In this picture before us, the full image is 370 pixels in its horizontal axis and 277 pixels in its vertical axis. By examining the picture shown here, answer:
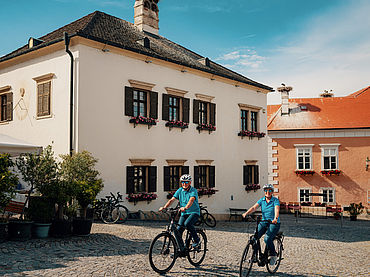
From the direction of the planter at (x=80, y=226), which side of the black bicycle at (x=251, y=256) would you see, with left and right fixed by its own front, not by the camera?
right

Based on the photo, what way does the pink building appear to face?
toward the camera

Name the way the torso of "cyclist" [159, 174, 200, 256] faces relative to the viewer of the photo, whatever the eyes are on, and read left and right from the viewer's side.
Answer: facing the viewer and to the left of the viewer

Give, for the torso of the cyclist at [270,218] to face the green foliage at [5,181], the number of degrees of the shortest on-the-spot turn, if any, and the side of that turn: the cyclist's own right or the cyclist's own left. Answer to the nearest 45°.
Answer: approximately 45° to the cyclist's own right

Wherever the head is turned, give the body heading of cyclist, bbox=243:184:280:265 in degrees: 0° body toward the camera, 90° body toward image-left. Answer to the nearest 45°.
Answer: approximately 45°

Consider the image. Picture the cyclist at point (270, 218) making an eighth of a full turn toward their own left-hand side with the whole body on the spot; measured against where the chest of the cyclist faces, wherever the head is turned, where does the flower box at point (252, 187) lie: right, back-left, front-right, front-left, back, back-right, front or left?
back

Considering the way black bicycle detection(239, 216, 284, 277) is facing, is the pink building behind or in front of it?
behind

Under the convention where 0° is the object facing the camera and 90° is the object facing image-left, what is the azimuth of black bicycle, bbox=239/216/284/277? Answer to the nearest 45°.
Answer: approximately 45°

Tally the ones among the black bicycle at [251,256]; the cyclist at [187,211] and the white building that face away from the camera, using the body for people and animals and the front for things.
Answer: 0

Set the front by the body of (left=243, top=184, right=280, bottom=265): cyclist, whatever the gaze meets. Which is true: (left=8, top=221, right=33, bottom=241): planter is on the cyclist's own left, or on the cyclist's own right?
on the cyclist's own right

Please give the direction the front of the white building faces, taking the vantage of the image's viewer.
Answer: facing the viewer and to the right of the viewer

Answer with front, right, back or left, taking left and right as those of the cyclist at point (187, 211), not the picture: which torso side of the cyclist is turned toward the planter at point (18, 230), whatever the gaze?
right

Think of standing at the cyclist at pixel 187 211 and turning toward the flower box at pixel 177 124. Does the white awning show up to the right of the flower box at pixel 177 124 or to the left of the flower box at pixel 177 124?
left

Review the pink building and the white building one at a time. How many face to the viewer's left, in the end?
0

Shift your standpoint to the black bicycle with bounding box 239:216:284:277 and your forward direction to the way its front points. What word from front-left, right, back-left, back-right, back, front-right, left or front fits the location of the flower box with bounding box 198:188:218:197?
back-right
